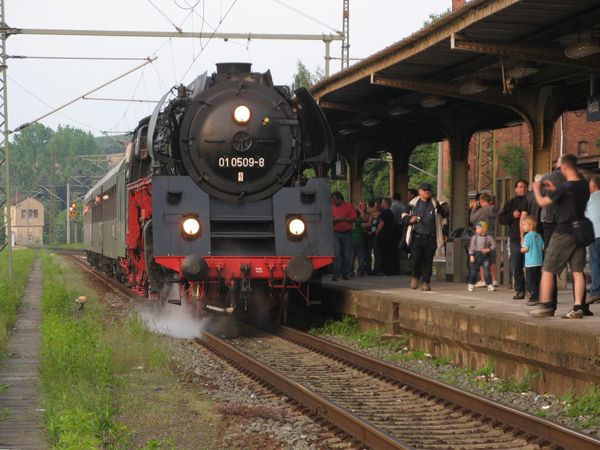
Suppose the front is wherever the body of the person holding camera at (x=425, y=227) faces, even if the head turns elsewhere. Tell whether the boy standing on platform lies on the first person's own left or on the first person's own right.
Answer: on the first person's own left

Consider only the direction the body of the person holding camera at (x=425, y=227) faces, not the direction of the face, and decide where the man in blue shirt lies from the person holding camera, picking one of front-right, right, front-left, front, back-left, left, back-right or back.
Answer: front-left

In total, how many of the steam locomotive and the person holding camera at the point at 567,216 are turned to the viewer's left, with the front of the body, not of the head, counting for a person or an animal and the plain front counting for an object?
1

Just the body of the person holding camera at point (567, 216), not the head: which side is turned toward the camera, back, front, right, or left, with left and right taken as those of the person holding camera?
left

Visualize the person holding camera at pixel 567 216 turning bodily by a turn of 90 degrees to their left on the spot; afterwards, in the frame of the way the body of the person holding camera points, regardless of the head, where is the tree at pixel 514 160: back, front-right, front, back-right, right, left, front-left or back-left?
back

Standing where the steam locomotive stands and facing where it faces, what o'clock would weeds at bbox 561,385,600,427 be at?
The weeds is roughly at 11 o'clock from the steam locomotive.

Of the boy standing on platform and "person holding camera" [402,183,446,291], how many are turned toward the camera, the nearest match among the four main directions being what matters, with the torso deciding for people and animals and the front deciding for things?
2

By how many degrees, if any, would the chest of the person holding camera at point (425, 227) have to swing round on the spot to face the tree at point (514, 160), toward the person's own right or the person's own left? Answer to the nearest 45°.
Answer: approximately 180°

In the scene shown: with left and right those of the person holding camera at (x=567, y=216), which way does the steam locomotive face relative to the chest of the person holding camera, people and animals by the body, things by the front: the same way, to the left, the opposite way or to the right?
to the left
